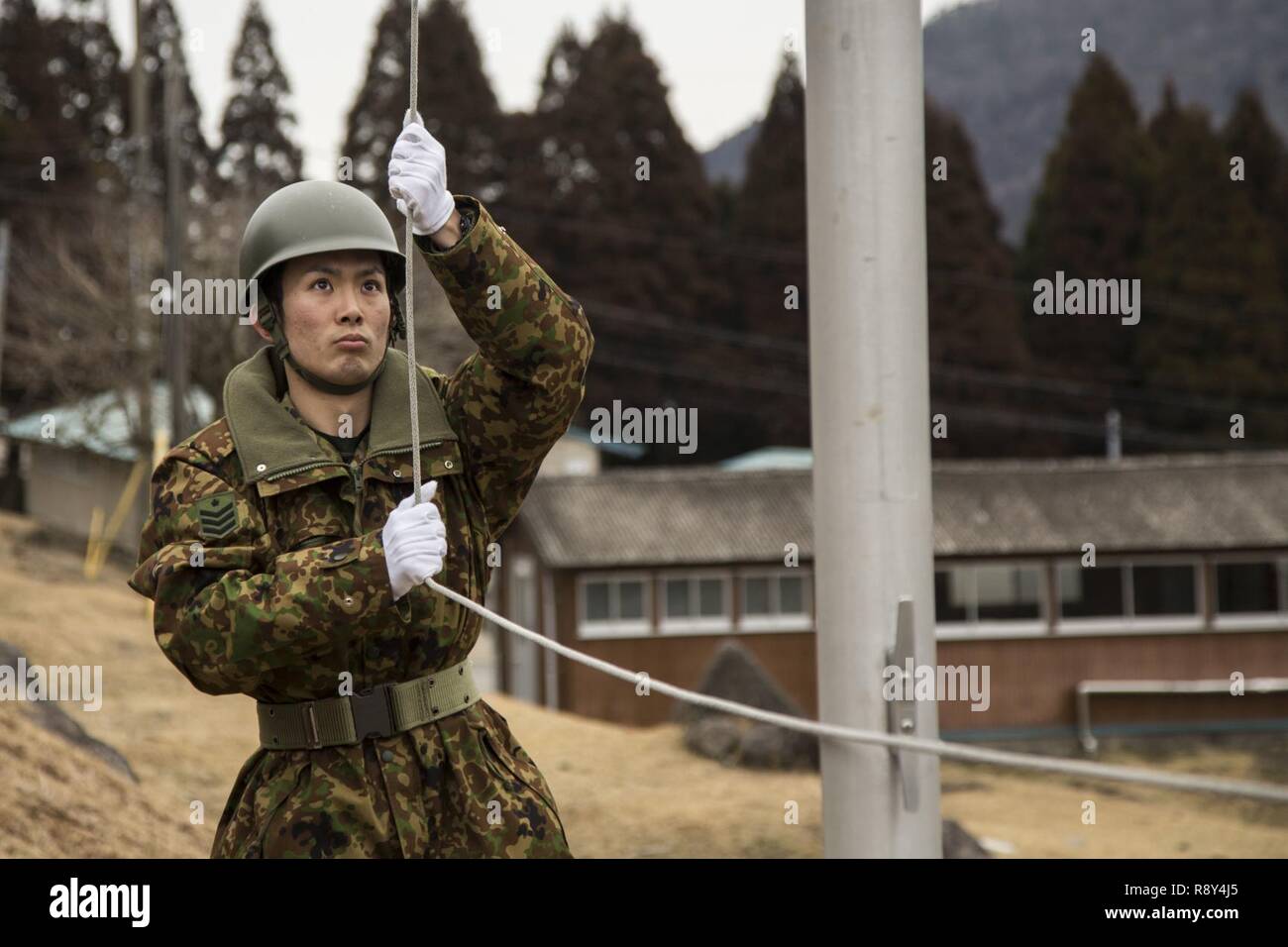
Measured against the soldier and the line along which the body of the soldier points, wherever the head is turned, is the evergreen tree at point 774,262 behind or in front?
behind

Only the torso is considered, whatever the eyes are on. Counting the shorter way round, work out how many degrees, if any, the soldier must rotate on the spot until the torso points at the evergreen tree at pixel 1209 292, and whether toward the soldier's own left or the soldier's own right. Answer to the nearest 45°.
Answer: approximately 135° to the soldier's own left

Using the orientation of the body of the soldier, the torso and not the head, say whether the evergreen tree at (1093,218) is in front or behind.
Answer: behind

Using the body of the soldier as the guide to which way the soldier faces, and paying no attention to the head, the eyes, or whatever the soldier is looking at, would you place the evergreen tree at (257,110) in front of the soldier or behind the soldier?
behind

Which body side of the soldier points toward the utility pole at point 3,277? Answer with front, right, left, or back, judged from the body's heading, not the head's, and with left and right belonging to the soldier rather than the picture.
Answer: back

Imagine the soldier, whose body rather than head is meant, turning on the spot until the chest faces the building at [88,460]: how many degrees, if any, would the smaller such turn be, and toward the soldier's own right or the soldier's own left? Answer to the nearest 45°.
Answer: approximately 180°

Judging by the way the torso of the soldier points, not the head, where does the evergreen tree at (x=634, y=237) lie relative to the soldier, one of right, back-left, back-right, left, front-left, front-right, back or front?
back

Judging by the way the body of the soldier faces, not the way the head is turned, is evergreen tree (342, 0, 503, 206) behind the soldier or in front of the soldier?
behind

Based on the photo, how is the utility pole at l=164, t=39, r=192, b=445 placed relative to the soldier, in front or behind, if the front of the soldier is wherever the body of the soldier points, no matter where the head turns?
behind

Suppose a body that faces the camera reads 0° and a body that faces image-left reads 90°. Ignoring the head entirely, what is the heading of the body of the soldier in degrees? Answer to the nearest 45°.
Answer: approximately 0°

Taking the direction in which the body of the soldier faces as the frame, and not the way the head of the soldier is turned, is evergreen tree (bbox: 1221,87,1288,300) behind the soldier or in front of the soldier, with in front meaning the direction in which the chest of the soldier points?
behind

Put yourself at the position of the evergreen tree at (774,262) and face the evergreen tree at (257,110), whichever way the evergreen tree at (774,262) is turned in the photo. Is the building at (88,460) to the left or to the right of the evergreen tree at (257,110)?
left
